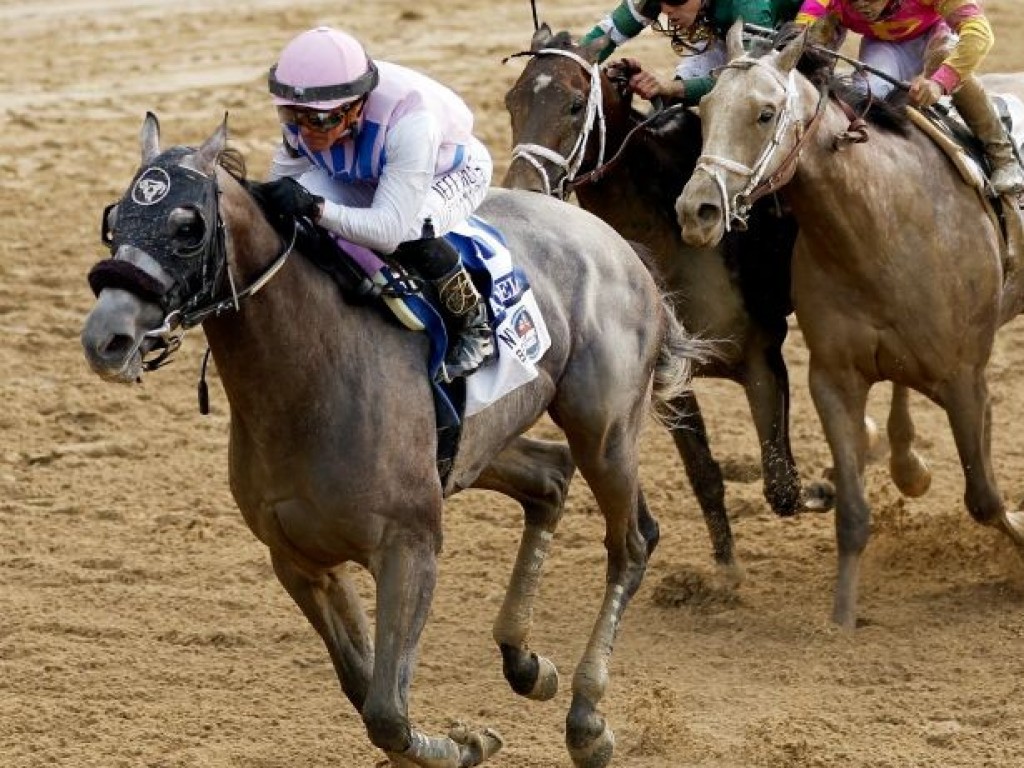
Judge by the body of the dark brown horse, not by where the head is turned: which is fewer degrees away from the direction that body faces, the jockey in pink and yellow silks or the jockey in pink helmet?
the jockey in pink helmet

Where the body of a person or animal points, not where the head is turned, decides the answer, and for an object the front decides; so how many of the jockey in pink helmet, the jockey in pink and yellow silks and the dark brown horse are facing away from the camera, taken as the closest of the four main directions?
0

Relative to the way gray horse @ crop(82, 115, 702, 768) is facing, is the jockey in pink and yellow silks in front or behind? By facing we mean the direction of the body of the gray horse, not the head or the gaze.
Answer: behind

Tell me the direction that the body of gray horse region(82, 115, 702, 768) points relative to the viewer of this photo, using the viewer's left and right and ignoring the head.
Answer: facing the viewer and to the left of the viewer

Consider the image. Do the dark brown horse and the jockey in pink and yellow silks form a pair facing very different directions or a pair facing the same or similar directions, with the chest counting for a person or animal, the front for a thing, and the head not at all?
same or similar directions

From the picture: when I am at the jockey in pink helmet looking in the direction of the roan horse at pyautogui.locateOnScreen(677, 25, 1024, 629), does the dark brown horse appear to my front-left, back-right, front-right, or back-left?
front-left

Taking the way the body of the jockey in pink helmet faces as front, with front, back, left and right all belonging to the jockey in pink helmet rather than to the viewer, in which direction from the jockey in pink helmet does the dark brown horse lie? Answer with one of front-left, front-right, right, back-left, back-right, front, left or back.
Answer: back

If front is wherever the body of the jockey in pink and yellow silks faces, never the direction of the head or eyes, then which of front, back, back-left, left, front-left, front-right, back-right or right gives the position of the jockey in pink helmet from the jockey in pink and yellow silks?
front

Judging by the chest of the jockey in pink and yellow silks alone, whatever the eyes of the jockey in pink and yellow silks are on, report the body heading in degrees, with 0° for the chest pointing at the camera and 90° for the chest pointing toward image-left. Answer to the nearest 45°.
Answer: approximately 45°

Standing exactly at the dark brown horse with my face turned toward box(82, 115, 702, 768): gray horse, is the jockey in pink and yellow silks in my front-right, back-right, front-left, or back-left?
back-left

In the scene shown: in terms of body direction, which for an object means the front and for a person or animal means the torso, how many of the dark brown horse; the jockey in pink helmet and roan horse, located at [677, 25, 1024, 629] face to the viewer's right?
0

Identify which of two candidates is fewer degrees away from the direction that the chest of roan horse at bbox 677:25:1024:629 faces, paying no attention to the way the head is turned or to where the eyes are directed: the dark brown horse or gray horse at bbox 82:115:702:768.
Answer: the gray horse
